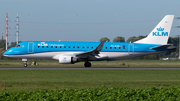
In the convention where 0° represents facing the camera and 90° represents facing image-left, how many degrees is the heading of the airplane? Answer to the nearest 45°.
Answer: approximately 90°
